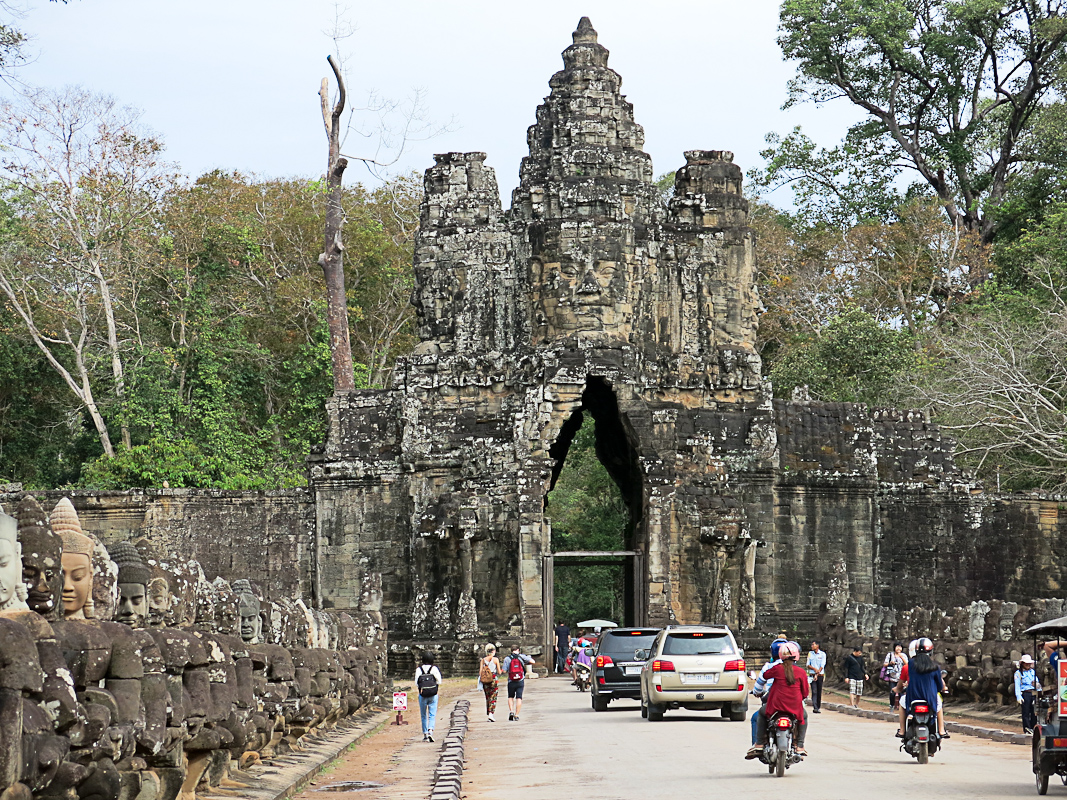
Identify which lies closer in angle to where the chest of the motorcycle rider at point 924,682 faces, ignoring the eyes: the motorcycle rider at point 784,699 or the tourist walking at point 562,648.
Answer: the tourist walking

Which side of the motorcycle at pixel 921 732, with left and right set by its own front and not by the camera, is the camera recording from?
back

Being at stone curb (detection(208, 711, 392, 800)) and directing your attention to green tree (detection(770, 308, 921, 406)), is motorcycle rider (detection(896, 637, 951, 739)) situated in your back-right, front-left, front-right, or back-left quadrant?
front-right

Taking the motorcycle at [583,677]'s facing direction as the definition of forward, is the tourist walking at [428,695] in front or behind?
in front

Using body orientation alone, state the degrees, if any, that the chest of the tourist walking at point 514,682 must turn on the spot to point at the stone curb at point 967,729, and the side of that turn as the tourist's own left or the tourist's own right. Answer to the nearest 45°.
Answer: approximately 90° to the tourist's own right

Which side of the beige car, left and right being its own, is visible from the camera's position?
back

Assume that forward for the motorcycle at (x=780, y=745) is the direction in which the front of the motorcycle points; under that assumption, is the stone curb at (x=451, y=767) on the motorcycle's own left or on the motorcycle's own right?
on the motorcycle's own left

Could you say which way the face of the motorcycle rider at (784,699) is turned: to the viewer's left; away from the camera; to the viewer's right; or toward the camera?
away from the camera

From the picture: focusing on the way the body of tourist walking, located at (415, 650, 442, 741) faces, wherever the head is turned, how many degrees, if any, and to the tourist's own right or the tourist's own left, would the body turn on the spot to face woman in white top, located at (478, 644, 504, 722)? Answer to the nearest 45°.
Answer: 0° — they already face them

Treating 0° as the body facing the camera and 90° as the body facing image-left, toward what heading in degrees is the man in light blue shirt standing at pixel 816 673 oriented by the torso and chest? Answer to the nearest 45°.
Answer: approximately 0°

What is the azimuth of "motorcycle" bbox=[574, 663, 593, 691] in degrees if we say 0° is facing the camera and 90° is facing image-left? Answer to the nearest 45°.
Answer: approximately 180°

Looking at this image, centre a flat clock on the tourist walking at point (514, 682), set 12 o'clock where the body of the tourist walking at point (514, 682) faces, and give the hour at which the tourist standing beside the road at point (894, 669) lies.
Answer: the tourist standing beside the road at point (894, 669) is roughly at 3 o'clock from the tourist walking at point (514, 682).

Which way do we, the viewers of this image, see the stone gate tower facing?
facing the viewer

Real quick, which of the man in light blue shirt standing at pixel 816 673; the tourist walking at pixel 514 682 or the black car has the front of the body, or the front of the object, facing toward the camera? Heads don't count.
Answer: the man in light blue shirt standing at pixel 816 673

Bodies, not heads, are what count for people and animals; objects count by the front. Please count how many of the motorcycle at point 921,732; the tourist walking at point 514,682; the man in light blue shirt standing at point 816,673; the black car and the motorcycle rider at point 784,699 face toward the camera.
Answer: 1

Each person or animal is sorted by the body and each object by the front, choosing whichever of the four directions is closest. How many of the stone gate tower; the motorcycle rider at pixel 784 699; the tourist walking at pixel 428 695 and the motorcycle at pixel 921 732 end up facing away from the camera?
3

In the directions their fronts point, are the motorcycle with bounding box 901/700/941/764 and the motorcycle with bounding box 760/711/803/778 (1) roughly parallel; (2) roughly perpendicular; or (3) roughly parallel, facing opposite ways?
roughly parallel

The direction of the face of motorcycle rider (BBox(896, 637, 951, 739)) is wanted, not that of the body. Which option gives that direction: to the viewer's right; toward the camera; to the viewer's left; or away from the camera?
away from the camera

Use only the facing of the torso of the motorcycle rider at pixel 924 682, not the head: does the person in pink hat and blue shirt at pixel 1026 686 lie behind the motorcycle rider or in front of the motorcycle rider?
in front
